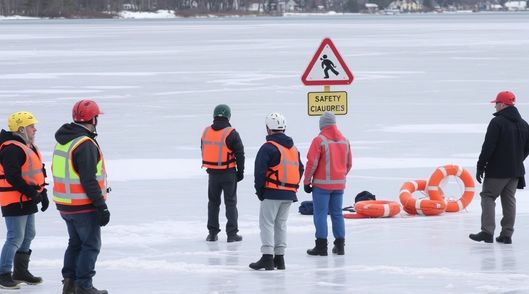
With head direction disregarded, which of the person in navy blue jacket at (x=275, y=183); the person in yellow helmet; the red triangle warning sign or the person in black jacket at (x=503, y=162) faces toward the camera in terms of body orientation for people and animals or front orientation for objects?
the red triangle warning sign

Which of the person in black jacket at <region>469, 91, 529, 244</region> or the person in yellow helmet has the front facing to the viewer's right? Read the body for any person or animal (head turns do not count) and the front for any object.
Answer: the person in yellow helmet

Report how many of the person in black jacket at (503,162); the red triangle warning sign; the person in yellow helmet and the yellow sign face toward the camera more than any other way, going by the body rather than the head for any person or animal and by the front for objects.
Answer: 2

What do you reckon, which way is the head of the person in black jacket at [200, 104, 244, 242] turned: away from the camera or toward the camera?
away from the camera

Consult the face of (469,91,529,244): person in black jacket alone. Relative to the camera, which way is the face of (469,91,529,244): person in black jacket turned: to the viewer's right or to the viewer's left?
to the viewer's left

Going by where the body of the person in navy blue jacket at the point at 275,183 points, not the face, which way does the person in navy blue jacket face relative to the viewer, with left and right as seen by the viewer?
facing away from the viewer and to the left of the viewer

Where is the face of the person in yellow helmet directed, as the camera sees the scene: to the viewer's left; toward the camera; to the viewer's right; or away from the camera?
to the viewer's right

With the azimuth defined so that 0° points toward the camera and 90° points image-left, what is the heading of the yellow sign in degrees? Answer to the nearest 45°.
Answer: approximately 0°

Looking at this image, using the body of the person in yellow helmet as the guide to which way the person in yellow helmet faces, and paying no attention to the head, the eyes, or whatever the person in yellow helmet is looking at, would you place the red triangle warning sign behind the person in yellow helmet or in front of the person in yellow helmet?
in front
